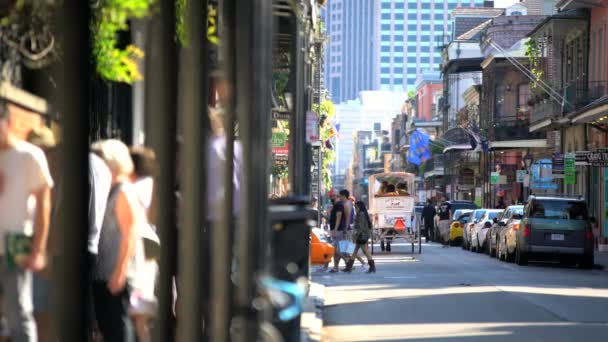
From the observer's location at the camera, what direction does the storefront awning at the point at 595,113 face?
facing to the left of the viewer

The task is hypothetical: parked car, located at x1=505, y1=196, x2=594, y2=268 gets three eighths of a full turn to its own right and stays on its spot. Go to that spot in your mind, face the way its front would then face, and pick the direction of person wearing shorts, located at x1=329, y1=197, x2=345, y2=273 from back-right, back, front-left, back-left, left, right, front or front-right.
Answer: right

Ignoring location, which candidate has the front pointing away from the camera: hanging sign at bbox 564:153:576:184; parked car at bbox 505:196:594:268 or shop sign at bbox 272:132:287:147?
the parked car

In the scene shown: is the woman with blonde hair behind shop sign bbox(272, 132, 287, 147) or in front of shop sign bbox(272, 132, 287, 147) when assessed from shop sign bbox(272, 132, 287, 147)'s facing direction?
in front

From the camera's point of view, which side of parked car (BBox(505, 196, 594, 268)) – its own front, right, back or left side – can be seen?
back

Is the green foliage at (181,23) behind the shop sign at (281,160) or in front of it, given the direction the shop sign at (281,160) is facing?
in front
